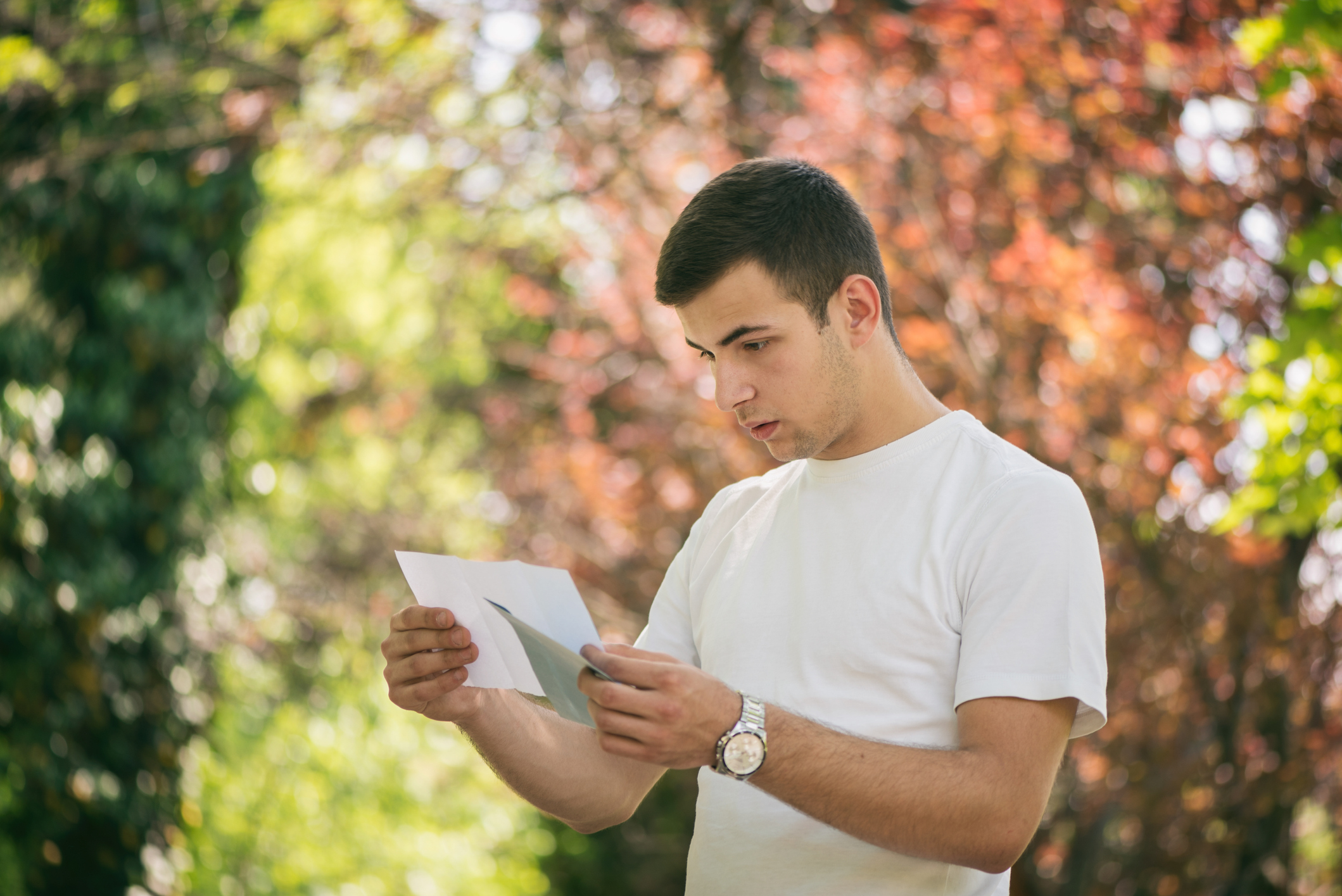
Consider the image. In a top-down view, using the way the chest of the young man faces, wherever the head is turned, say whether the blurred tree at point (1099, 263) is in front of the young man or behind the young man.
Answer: behind

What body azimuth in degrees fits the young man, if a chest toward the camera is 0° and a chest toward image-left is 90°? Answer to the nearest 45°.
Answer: approximately 45°

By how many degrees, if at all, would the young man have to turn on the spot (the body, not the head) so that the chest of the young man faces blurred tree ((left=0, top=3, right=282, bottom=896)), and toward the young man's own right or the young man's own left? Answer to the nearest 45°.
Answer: approximately 90° to the young man's own right
